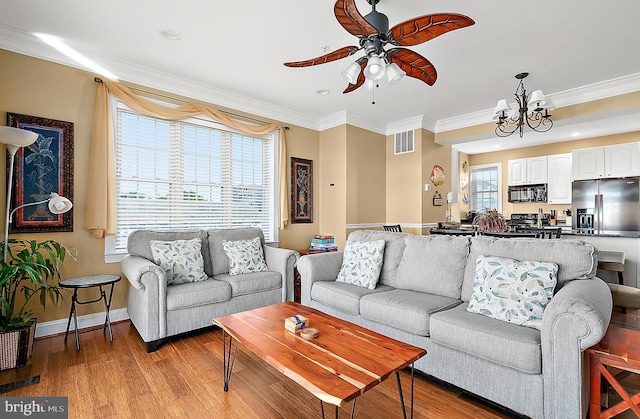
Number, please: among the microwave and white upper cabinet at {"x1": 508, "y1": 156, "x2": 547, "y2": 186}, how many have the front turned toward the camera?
2

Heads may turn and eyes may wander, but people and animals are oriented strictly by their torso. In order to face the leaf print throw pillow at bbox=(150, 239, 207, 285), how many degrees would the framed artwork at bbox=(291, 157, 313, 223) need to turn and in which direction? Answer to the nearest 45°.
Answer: approximately 90° to its right

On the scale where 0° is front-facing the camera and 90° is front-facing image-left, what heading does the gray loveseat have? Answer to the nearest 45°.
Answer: approximately 315°

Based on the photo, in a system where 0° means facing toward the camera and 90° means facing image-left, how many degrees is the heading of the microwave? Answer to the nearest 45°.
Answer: approximately 0°

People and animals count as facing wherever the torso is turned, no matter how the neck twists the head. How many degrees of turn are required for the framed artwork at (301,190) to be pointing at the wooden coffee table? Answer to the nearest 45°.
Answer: approximately 45° to its right

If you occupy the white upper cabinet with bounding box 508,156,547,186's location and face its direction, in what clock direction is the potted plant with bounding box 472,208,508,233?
The potted plant is roughly at 12 o'clock from the white upper cabinet.

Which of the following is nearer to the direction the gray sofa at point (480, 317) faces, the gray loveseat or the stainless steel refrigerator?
the gray loveseat

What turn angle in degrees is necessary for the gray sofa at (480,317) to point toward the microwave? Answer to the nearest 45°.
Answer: approximately 135° to its right

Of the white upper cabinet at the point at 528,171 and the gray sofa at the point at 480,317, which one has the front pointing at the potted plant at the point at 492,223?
the white upper cabinet

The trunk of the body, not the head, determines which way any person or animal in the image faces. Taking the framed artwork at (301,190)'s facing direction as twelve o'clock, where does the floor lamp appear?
The floor lamp is roughly at 3 o'clock from the framed artwork.
